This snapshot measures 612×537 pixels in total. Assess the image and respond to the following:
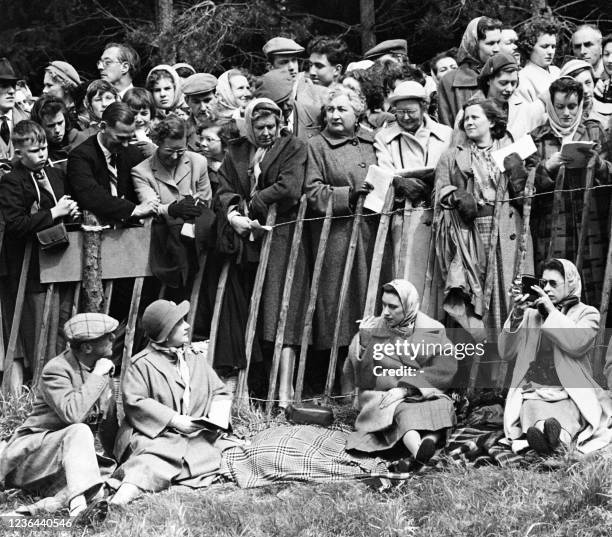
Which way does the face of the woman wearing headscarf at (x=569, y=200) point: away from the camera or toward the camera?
toward the camera

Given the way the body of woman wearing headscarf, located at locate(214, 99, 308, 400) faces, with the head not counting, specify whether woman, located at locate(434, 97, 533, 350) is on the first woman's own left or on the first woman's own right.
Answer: on the first woman's own left

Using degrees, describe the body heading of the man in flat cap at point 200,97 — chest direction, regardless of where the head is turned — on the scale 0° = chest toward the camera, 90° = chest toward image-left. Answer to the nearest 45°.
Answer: approximately 315°

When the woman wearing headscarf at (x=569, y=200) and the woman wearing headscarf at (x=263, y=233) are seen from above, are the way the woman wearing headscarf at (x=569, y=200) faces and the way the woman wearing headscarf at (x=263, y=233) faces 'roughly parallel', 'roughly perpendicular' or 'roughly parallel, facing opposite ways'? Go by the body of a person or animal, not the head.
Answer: roughly parallel

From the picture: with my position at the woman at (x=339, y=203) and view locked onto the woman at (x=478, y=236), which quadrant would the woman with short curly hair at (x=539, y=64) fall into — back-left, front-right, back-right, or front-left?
front-left

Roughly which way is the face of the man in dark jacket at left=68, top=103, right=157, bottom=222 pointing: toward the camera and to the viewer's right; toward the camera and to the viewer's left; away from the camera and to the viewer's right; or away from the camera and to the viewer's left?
toward the camera and to the viewer's right

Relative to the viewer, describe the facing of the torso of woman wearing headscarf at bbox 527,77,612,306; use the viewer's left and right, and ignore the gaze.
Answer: facing the viewer

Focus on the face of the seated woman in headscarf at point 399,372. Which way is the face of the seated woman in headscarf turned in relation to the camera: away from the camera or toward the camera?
toward the camera
